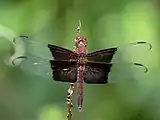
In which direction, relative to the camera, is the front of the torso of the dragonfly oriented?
away from the camera
